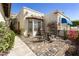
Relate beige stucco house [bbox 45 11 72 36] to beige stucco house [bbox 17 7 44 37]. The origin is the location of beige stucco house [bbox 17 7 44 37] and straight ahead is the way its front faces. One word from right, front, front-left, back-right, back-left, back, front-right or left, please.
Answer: front-left

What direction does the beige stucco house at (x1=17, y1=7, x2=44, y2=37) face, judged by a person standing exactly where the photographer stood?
facing the viewer and to the right of the viewer

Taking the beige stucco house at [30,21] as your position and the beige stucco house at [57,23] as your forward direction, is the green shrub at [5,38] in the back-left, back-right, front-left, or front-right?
back-right
